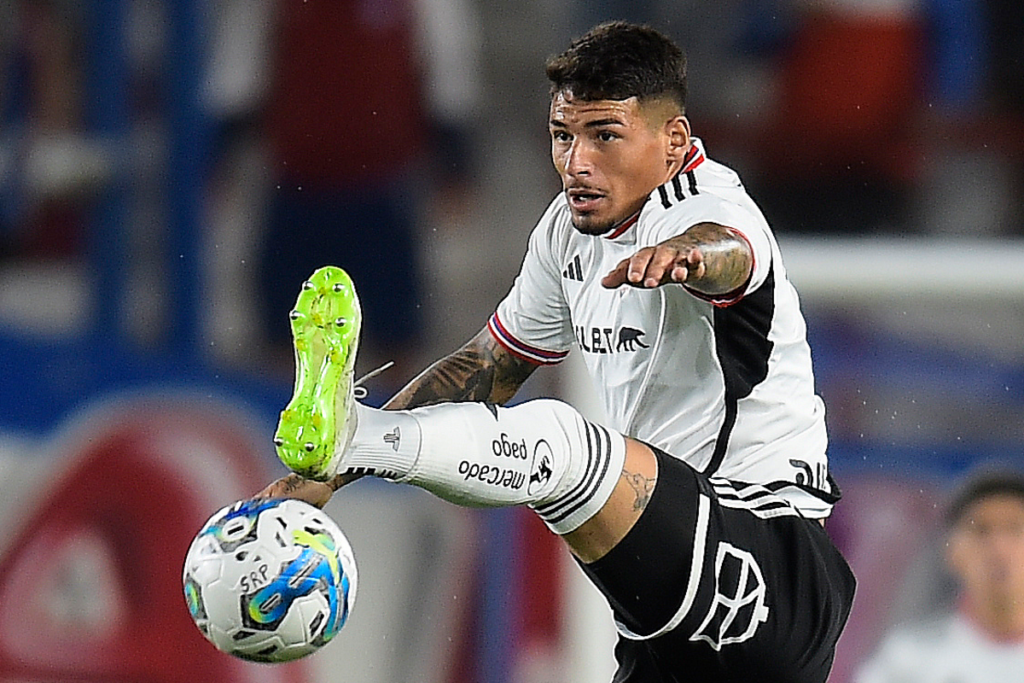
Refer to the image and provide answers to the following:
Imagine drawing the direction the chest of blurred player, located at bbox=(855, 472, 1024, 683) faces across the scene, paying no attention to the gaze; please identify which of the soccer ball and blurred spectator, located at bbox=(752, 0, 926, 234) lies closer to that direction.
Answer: the soccer ball

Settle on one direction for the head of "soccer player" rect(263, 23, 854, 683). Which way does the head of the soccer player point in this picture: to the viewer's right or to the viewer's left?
to the viewer's left

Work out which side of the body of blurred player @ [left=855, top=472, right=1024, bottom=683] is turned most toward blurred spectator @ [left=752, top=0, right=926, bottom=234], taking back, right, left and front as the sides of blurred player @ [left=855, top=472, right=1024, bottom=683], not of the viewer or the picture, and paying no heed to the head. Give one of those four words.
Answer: back

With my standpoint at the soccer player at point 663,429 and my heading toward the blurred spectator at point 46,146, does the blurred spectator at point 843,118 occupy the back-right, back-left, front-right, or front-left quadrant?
front-right

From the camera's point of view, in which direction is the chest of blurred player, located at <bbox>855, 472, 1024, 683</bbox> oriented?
toward the camera

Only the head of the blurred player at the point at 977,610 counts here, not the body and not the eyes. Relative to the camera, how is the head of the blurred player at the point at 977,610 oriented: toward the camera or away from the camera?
toward the camera

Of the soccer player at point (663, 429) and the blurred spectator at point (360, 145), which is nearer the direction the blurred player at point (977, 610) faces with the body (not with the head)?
the soccer player

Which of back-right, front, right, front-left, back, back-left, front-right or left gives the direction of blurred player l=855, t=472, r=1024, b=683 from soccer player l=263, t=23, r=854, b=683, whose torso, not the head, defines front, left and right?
back

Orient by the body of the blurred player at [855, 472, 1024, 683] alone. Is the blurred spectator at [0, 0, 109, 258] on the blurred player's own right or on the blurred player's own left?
on the blurred player's own right

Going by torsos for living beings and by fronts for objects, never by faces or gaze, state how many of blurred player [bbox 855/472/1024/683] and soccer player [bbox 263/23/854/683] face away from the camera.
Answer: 0

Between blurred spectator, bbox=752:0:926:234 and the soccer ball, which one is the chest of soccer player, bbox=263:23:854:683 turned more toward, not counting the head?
the soccer ball

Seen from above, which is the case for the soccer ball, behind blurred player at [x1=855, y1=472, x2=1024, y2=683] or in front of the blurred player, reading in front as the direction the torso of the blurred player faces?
in front

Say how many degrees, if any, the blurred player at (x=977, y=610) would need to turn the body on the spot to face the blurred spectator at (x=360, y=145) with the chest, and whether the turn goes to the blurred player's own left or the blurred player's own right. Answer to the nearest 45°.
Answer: approximately 135° to the blurred player's own right

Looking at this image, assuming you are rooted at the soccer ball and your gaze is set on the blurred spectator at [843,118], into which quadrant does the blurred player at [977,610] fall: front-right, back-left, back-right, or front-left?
front-right
